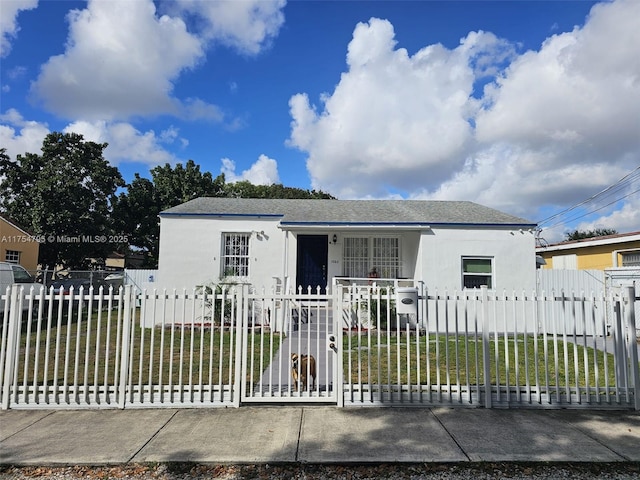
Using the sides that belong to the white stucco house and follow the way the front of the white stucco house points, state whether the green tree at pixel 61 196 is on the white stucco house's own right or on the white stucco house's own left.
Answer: on the white stucco house's own right

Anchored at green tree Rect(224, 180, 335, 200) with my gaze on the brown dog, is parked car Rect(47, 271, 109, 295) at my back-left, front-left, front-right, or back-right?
front-right

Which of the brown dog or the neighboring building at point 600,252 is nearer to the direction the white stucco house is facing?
the brown dog

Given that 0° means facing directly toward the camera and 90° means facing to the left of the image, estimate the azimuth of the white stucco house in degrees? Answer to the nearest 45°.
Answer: approximately 0°

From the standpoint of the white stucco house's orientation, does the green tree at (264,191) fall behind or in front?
behind

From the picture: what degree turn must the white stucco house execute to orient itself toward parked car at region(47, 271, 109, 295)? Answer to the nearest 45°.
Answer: approximately 135° to its right

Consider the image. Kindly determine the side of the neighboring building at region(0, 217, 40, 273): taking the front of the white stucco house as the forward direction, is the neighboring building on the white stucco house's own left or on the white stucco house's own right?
on the white stucco house's own right

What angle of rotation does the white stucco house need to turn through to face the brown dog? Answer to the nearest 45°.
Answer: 0° — it already faces it

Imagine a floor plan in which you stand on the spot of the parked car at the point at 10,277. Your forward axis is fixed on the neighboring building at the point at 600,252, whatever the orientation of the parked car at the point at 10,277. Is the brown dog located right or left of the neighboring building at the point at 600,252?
right

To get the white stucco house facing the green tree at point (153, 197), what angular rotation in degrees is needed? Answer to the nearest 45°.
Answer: approximately 135° to its right

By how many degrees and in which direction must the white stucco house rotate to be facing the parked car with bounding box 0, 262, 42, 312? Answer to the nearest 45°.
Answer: approximately 90° to its right
